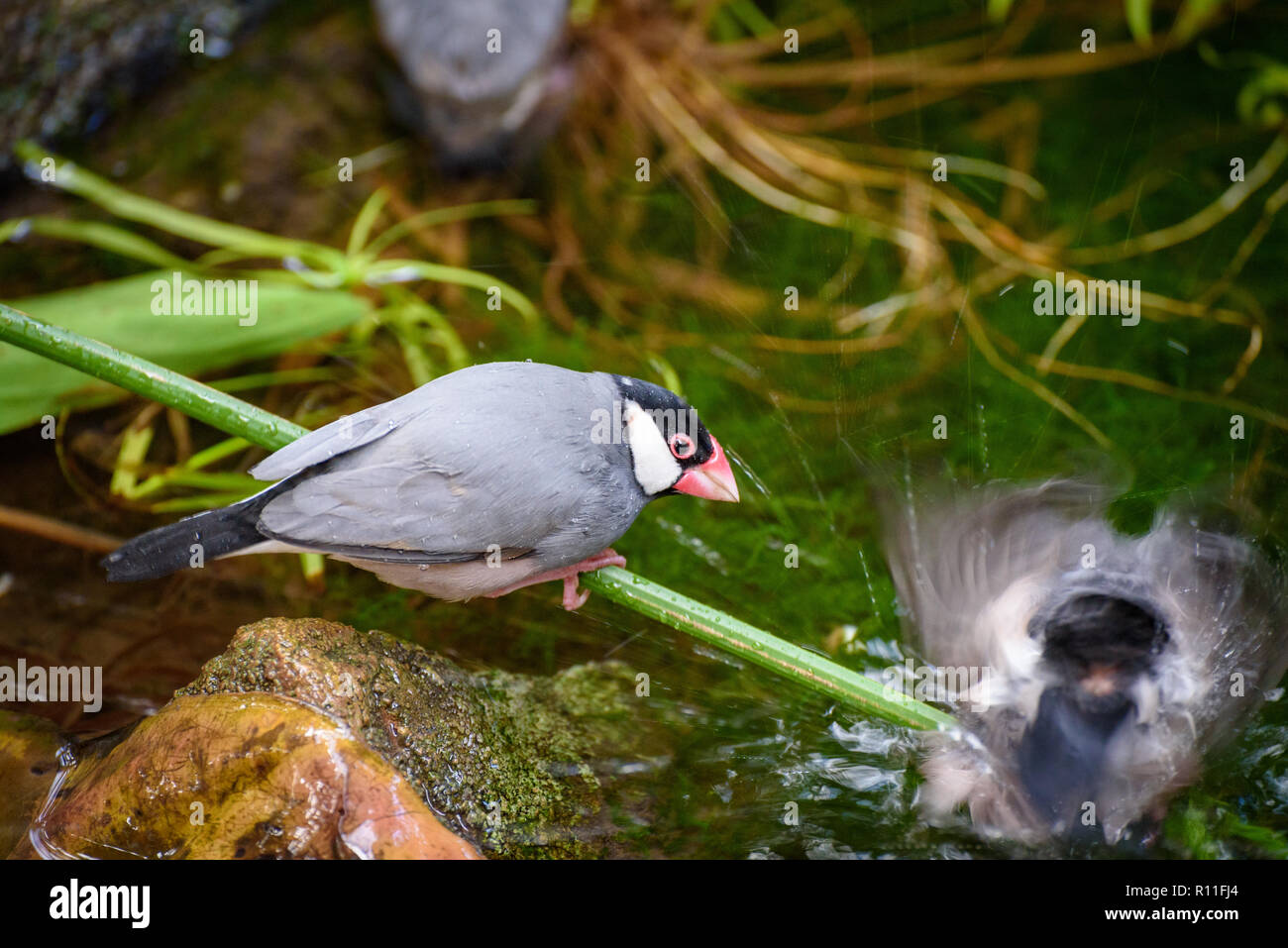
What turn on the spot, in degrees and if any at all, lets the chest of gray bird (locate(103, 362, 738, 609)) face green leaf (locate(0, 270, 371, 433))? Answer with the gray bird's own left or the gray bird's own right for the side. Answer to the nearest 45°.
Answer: approximately 135° to the gray bird's own left

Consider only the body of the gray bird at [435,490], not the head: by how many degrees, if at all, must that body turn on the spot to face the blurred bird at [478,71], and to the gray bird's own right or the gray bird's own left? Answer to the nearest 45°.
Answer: approximately 90° to the gray bird's own left

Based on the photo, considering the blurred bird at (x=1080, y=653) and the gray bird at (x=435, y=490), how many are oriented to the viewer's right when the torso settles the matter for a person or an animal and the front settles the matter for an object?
1

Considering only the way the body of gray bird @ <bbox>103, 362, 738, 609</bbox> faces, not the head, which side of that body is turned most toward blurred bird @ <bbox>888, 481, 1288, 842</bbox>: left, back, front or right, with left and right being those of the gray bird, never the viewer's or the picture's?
front

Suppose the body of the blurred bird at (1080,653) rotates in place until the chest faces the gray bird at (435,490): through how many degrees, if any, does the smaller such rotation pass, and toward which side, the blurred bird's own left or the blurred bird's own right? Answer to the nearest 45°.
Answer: approximately 45° to the blurred bird's own right

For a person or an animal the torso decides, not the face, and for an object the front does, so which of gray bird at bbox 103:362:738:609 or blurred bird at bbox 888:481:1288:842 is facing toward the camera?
the blurred bird

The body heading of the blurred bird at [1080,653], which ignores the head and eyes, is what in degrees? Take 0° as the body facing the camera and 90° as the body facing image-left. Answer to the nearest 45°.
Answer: approximately 0°

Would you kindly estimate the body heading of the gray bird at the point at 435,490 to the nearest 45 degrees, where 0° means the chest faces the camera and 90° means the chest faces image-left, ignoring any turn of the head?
approximately 270°
